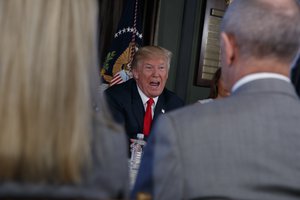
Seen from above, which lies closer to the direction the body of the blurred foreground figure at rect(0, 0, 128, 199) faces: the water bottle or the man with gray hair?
the water bottle

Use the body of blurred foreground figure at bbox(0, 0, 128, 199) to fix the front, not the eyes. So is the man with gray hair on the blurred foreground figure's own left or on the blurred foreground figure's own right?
on the blurred foreground figure's own right

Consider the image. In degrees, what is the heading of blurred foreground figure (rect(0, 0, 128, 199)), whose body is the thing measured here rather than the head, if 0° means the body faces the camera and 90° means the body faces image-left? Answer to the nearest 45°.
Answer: approximately 180°

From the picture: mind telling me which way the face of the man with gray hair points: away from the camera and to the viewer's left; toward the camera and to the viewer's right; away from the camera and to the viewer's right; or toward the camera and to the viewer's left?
away from the camera and to the viewer's left

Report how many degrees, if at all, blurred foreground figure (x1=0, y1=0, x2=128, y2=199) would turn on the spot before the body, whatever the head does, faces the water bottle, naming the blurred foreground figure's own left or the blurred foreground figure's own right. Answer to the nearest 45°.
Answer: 0° — they already face it

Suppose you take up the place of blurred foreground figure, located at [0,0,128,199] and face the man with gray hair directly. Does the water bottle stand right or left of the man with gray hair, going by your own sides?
left
